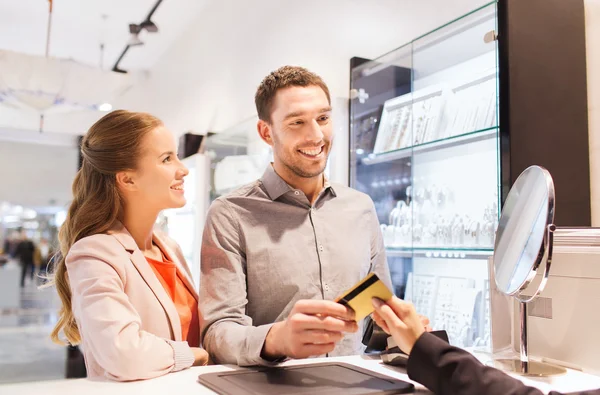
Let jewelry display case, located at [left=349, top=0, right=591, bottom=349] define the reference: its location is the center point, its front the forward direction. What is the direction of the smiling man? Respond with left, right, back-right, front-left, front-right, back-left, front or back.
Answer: front

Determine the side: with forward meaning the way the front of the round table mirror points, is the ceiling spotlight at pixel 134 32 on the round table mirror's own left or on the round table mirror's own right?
on the round table mirror's own right

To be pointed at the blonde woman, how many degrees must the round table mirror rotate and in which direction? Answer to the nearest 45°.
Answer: approximately 45° to its right

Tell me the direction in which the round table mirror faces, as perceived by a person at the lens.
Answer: facing the viewer and to the left of the viewer

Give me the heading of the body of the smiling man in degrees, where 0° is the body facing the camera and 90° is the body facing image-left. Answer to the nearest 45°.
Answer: approximately 315°

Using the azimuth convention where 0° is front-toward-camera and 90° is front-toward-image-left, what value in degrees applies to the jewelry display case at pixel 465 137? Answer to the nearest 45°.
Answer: approximately 45°

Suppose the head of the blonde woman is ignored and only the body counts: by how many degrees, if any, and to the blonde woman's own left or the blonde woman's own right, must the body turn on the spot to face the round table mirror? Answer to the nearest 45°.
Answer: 0° — they already face it

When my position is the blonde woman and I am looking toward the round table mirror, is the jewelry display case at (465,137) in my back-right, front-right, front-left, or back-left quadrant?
front-left

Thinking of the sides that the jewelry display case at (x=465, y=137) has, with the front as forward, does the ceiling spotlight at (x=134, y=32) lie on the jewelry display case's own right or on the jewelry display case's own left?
on the jewelry display case's own right

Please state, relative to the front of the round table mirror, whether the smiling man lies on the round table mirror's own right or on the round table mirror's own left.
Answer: on the round table mirror's own right

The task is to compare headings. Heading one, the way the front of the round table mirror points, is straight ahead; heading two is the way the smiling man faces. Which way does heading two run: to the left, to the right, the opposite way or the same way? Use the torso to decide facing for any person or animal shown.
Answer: to the left

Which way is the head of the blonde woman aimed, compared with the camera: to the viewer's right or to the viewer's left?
to the viewer's right

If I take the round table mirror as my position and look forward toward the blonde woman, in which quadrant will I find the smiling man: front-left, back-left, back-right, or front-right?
front-right

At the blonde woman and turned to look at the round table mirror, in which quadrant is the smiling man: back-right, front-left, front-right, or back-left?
front-left
